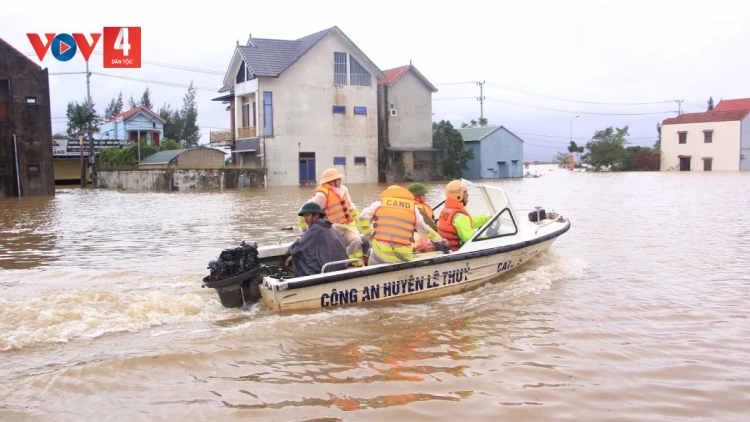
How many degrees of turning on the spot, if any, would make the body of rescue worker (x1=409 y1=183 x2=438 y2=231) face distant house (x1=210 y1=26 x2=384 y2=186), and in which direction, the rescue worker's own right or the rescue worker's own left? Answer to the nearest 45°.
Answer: approximately 90° to the rescue worker's own left

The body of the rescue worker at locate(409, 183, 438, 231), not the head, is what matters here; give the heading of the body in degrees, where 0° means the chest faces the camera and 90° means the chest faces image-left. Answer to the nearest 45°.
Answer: approximately 270°

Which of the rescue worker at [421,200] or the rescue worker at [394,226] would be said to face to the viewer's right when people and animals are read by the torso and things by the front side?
the rescue worker at [421,200]

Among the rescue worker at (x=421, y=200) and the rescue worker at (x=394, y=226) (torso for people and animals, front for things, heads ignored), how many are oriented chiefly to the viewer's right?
1

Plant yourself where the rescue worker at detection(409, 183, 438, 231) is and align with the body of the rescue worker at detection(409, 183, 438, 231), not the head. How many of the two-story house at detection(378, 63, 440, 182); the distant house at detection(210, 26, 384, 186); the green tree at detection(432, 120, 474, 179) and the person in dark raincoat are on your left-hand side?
3

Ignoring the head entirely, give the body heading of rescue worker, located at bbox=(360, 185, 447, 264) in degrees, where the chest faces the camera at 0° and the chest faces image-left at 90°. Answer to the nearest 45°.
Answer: approximately 180°

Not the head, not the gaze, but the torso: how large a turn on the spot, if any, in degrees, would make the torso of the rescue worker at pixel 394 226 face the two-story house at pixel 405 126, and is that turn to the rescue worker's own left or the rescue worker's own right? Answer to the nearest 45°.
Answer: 0° — they already face it

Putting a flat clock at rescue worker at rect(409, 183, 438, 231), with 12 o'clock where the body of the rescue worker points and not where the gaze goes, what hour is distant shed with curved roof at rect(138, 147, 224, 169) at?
The distant shed with curved roof is roughly at 8 o'clock from the rescue worker.

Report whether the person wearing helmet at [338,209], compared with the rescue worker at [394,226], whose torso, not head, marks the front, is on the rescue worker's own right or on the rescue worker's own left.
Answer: on the rescue worker's own left

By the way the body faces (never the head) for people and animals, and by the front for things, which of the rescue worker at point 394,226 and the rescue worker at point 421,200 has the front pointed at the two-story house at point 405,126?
the rescue worker at point 394,226
